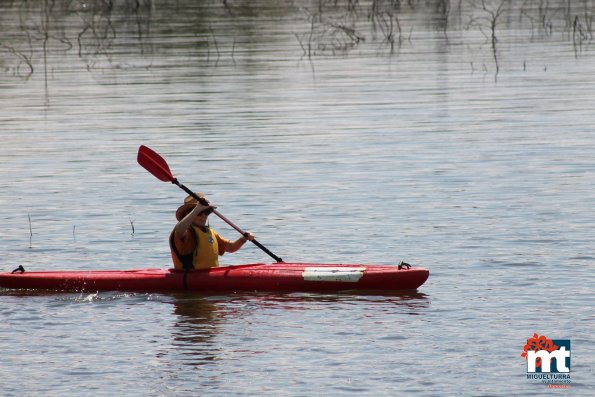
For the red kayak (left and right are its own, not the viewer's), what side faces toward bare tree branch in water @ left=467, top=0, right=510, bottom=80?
left

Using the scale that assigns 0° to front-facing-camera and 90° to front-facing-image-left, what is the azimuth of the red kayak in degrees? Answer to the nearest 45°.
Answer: approximately 270°
